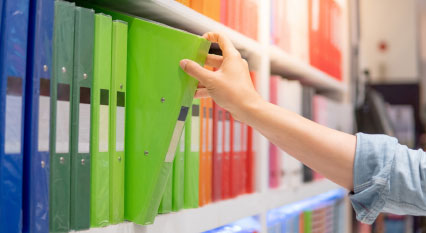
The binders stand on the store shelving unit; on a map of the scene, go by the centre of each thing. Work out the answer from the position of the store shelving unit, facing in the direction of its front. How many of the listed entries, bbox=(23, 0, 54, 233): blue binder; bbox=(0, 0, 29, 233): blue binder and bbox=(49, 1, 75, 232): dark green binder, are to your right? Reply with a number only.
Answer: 3

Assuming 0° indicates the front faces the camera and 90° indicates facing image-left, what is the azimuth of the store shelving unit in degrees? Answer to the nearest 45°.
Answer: approximately 315°

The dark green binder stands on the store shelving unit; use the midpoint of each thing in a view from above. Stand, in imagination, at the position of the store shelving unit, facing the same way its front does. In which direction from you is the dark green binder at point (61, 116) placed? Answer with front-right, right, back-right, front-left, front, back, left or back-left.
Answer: right
